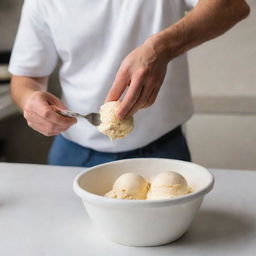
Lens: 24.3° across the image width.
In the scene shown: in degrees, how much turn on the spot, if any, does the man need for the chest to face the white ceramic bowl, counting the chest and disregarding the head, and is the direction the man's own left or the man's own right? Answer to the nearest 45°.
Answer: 0° — they already face it

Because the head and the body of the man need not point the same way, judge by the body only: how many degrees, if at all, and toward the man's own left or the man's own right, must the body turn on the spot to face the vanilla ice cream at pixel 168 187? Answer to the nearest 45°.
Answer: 0° — they already face it

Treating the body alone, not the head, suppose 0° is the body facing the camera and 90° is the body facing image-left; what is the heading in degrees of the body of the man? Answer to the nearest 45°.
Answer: approximately 0°
